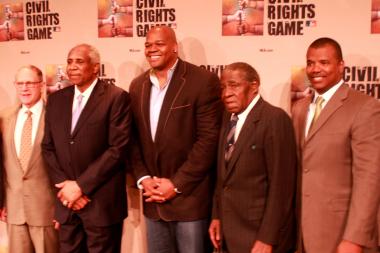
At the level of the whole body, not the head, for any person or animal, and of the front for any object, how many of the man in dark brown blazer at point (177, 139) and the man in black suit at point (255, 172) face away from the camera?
0

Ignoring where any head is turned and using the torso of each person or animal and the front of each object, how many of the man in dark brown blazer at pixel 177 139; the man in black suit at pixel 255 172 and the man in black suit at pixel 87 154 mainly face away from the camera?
0

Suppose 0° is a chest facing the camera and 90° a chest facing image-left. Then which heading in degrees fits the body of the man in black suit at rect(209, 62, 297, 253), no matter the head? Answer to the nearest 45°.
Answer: approximately 45°

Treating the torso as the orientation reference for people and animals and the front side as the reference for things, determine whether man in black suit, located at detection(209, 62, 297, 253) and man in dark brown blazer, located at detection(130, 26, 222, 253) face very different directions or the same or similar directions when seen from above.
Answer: same or similar directions

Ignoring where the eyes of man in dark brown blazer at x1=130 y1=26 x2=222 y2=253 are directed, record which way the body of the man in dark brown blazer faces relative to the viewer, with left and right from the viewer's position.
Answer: facing the viewer and to the left of the viewer

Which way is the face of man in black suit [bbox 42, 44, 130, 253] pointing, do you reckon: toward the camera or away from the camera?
toward the camera

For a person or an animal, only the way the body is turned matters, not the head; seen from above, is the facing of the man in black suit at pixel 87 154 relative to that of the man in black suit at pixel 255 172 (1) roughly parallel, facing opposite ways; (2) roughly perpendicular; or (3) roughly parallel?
roughly parallel
